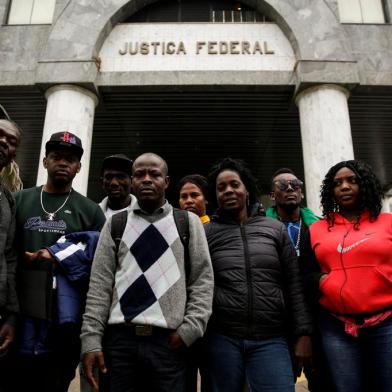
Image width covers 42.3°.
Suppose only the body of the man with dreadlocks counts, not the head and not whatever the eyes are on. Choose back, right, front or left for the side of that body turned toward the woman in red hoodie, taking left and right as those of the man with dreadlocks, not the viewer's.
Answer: left

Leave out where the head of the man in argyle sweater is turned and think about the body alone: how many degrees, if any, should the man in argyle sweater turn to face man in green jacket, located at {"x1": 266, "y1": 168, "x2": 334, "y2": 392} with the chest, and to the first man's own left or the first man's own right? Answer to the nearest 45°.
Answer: approximately 135° to the first man's own left

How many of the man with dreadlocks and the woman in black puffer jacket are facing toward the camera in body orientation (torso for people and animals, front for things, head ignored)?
2

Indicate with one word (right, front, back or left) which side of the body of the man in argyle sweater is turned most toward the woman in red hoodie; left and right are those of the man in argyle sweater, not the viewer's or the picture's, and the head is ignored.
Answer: left

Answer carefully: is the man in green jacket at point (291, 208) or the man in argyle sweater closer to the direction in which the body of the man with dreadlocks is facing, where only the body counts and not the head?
the man in argyle sweater
